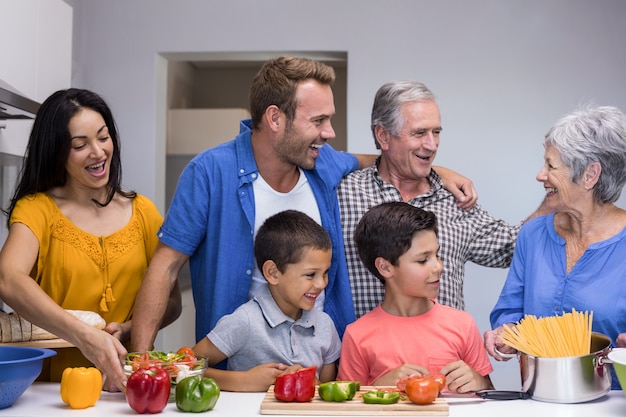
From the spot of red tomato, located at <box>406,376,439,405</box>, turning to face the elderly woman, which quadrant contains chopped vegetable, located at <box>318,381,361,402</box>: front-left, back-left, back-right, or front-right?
back-left

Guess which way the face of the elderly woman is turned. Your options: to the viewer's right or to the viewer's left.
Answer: to the viewer's left

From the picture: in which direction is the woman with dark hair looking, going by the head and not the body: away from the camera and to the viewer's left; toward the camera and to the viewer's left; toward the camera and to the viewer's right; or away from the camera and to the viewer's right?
toward the camera and to the viewer's right

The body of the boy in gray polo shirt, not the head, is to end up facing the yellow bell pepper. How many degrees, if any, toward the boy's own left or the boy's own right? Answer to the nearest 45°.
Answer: approximately 90° to the boy's own right

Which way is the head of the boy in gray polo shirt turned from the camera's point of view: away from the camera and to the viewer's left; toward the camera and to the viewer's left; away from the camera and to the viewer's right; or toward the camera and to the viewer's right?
toward the camera and to the viewer's right

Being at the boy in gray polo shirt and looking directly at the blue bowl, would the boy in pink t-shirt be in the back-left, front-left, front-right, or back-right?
back-left

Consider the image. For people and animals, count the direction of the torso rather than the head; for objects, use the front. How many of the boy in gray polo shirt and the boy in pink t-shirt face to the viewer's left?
0

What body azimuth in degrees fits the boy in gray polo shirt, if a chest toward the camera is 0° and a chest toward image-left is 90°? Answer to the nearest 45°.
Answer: approximately 315°

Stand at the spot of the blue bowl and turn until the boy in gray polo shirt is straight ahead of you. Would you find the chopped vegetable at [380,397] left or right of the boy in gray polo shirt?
right

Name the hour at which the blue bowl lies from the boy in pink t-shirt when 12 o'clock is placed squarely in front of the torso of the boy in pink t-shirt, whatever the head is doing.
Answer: The blue bowl is roughly at 2 o'clock from the boy in pink t-shirt.

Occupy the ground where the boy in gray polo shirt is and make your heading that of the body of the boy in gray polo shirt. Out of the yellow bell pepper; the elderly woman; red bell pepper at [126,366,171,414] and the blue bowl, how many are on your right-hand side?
3

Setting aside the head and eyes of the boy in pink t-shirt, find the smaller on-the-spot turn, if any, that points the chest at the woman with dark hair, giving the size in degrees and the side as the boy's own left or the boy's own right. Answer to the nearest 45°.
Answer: approximately 90° to the boy's own right

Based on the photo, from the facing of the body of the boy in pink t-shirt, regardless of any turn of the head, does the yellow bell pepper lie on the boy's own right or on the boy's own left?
on the boy's own right
